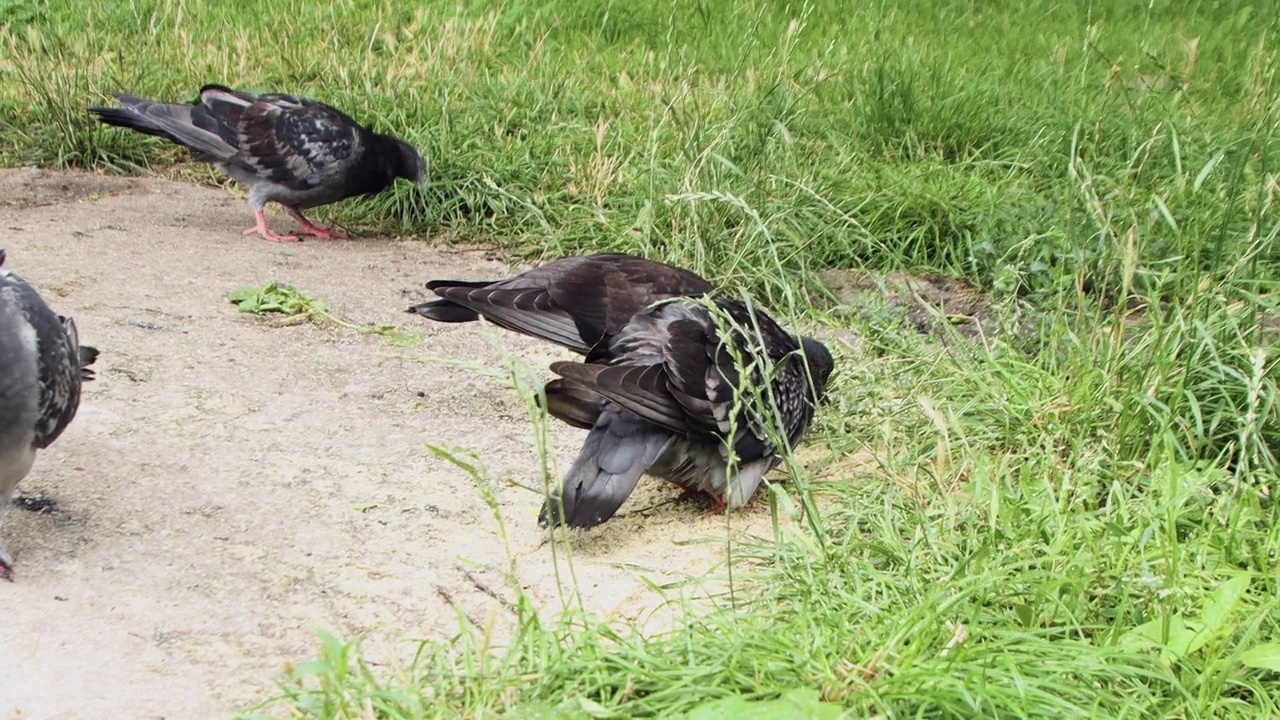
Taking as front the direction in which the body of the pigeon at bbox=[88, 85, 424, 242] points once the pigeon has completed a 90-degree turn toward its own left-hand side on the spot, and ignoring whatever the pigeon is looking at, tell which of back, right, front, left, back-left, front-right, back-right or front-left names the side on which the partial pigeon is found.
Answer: back

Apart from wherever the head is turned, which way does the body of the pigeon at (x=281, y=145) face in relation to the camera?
to the viewer's right

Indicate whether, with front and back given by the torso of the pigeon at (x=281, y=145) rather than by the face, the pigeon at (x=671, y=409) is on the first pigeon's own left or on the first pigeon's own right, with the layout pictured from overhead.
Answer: on the first pigeon's own right
